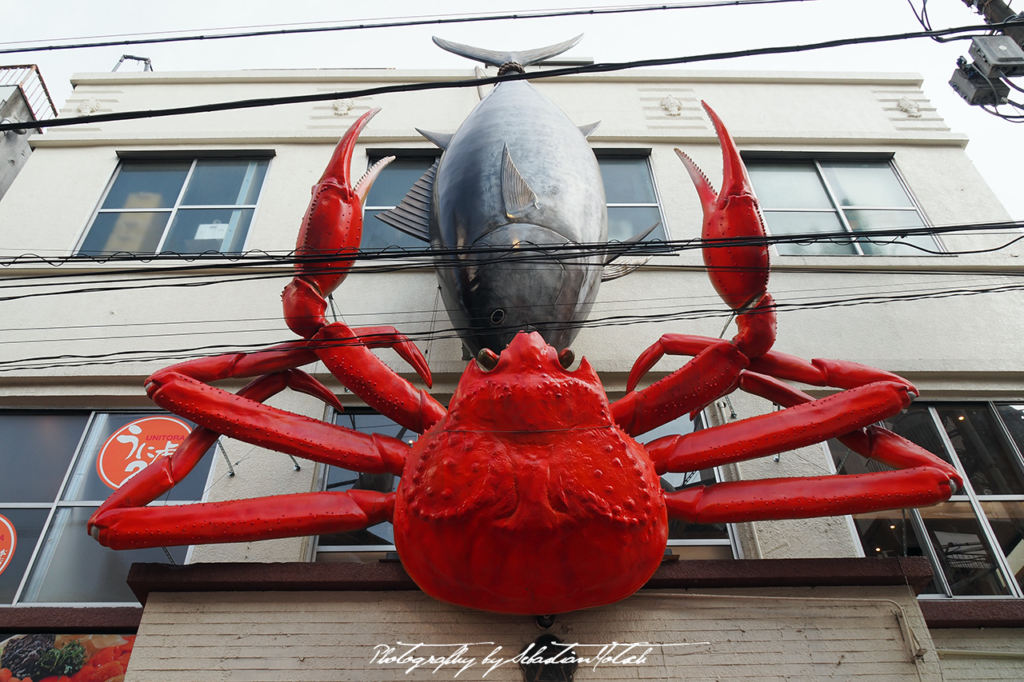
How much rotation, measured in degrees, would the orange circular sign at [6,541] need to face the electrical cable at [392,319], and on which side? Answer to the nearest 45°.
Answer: approximately 45° to its left

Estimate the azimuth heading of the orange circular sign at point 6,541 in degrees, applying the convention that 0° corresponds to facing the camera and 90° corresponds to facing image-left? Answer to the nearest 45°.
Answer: approximately 0°

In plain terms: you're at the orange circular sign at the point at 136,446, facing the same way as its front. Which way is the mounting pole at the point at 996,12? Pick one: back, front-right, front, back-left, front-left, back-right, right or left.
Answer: front-left

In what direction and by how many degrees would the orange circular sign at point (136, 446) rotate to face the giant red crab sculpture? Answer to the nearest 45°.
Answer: approximately 45° to its left

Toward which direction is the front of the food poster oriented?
toward the camera
